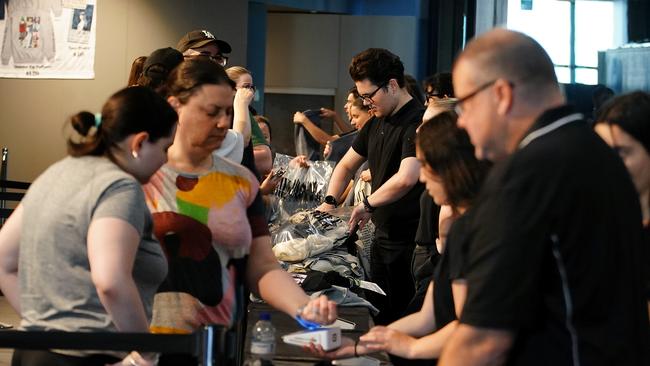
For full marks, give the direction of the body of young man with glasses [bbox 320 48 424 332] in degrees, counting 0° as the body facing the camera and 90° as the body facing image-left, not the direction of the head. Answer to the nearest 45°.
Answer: approximately 45°

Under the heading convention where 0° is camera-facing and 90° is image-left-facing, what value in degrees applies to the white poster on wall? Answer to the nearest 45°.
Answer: approximately 0°

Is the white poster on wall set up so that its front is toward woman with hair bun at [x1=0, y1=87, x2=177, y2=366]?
yes

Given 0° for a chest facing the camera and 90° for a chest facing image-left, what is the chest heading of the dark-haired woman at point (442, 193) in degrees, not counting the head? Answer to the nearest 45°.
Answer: approximately 90°

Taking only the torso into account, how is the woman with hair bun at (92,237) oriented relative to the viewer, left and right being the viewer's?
facing away from the viewer and to the right of the viewer
